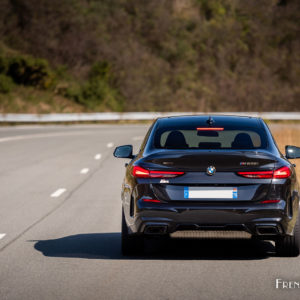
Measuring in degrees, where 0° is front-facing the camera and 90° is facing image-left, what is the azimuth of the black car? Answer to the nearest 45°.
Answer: approximately 180°
